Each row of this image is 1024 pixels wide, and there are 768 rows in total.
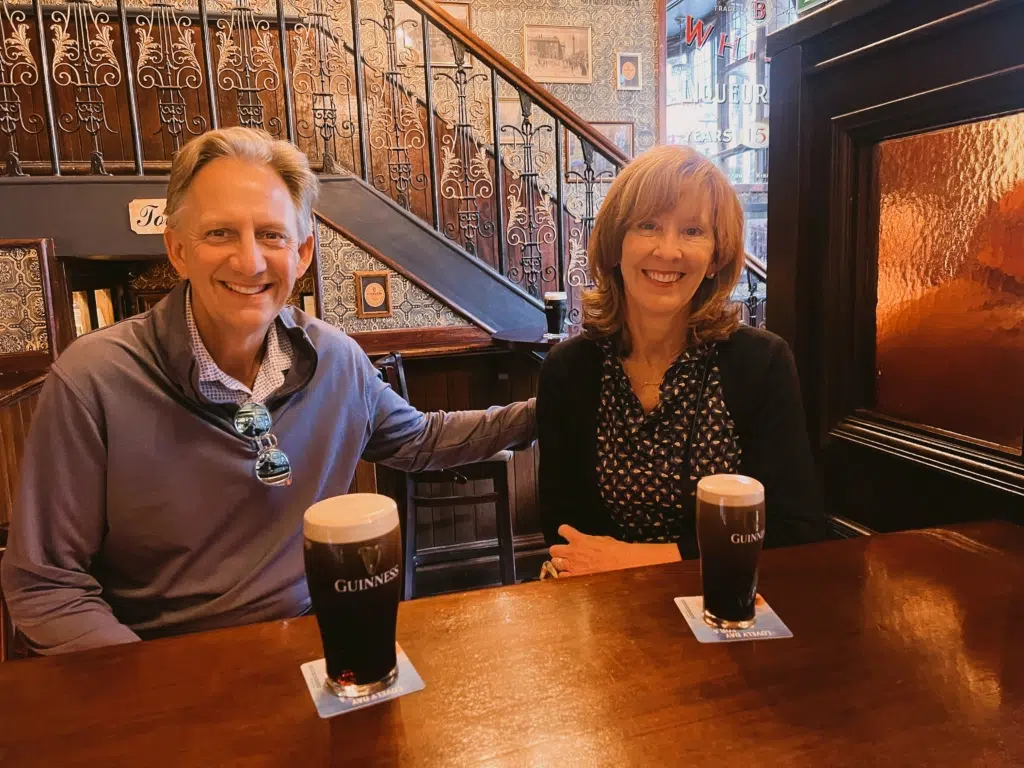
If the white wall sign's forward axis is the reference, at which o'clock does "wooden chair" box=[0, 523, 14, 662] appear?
The wooden chair is roughly at 12 o'clock from the white wall sign.

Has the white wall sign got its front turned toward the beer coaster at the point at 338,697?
yes

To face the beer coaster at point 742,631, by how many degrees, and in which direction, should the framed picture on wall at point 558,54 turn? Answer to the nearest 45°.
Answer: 0° — it already faces it

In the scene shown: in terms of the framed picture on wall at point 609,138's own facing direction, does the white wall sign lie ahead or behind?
ahead

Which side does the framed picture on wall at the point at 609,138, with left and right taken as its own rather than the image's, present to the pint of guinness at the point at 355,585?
front

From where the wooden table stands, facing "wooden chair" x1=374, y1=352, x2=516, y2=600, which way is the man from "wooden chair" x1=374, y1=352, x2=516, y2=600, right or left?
left

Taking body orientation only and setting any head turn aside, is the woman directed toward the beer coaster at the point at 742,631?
yes

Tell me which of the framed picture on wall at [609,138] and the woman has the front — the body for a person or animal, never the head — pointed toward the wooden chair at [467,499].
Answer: the framed picture on wall

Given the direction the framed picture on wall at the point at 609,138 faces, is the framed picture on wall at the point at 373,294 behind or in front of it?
in front
